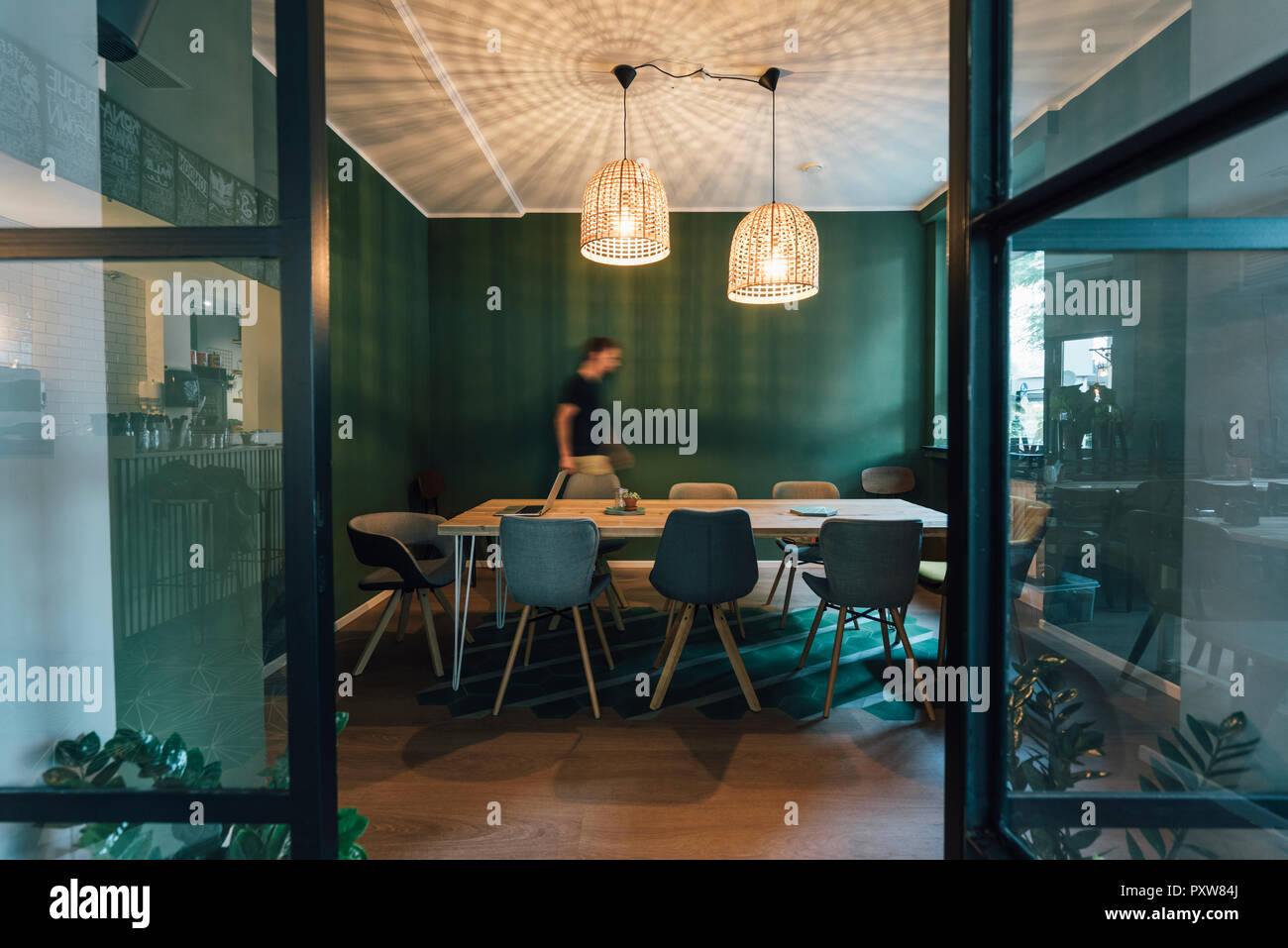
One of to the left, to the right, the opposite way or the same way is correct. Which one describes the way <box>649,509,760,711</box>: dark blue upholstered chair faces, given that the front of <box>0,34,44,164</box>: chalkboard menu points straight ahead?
to the left

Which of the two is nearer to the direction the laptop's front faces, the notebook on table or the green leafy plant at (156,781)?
the green leafy plant

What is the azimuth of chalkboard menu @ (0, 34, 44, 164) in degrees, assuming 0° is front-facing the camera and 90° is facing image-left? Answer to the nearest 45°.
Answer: approximately 315°

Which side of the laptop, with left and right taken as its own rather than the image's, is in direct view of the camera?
left

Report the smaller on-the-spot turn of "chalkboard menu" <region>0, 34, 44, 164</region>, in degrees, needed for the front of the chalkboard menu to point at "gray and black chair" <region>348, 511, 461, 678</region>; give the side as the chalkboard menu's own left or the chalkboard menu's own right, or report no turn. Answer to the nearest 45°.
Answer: approximately 90° to the chalkboard menu's own left

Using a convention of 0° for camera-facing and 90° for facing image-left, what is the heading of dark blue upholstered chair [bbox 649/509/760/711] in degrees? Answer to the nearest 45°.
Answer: approximately 180°

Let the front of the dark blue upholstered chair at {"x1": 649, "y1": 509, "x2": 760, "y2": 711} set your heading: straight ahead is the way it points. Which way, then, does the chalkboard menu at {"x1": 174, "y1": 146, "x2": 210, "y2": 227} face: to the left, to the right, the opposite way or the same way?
to the right

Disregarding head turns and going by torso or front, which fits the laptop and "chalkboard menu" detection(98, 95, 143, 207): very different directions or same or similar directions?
very different directions
